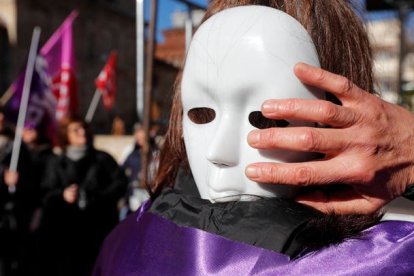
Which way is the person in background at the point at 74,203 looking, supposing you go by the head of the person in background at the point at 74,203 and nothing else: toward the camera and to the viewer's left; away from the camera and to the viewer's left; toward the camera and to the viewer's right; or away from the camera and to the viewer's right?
toward the camera and to the viewer's right

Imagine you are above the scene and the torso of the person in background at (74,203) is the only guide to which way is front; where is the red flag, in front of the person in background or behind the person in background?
behind

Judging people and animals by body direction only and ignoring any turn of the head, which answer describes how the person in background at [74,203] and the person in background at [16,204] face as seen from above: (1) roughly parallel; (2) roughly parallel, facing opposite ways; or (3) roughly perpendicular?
roughly parallel

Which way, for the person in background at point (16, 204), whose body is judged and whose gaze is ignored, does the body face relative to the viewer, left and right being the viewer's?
facing the viewer

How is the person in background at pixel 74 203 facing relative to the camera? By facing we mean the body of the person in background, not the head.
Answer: toward the camera

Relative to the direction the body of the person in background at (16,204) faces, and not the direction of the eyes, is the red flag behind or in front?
behind

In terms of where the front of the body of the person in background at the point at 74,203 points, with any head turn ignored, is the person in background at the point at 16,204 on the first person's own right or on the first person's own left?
on the first person's own right

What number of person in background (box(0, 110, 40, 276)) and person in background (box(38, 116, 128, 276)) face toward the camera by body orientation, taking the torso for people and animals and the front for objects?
2
